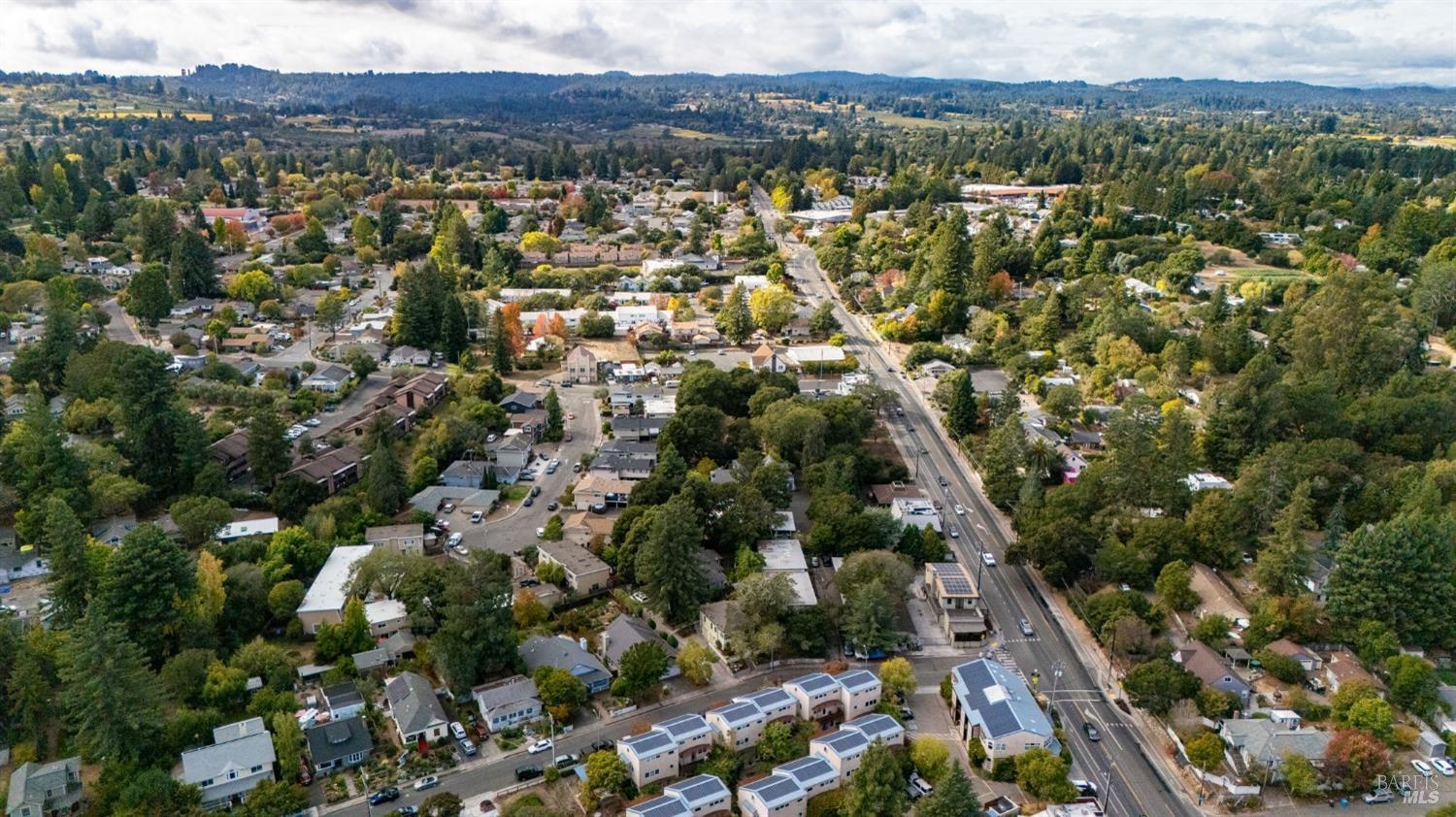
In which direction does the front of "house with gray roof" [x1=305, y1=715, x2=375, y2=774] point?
toward the camera

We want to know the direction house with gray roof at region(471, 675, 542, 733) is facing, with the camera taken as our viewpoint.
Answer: facing the viewer and to the right of the viewer

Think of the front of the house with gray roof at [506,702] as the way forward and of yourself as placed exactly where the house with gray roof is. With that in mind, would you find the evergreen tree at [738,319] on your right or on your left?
on your left

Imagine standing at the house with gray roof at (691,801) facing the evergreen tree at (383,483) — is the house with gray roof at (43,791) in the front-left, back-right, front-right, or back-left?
front-left

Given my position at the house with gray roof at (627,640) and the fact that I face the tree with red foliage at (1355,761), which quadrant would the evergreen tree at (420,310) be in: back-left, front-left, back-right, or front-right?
back-left

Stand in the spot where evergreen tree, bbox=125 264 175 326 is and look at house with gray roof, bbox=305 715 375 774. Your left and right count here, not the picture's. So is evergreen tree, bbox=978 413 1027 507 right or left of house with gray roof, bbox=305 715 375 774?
left

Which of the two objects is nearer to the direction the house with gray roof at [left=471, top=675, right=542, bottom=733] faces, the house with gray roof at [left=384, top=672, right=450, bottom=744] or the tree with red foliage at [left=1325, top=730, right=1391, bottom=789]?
the tree with red foliage

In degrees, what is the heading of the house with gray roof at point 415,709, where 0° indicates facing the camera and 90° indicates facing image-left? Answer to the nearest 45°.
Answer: approximately 0°

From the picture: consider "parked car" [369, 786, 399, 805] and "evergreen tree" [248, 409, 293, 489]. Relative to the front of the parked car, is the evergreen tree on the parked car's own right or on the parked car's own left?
on the parked car's own right

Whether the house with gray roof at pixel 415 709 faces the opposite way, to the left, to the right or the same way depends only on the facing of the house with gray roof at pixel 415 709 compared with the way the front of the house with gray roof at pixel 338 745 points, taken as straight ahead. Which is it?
the same way

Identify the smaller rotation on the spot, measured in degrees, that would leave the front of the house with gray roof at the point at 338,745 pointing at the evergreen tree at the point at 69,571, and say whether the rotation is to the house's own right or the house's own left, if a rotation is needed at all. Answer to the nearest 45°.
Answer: approximately 135° to the house's own right

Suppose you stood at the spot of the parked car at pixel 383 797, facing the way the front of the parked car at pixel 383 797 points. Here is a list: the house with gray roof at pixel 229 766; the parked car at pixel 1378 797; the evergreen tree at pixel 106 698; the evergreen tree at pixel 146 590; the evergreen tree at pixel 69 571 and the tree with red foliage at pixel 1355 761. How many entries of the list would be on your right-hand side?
4

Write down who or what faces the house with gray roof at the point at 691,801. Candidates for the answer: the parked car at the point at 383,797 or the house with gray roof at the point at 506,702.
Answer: the house with gray roof at the point at 506,702

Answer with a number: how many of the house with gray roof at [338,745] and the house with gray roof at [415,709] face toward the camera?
2

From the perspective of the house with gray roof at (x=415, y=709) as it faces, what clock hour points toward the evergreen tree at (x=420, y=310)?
The evergreen tree is roughly at 6 o'clock from the house with gray roof.

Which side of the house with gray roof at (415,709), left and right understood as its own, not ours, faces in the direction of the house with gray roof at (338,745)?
right
